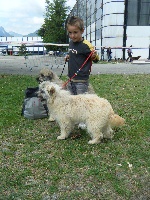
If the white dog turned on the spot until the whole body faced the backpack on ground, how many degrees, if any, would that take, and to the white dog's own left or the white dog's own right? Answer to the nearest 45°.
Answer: approximately 45° to the white dog's own right

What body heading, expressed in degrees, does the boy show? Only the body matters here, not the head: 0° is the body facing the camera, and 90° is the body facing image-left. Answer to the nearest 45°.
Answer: approximately 45°

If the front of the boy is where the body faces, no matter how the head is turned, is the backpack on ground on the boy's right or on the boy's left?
on the boy's right

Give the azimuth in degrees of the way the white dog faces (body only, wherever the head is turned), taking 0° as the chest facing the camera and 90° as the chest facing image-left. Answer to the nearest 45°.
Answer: approximately 90°
